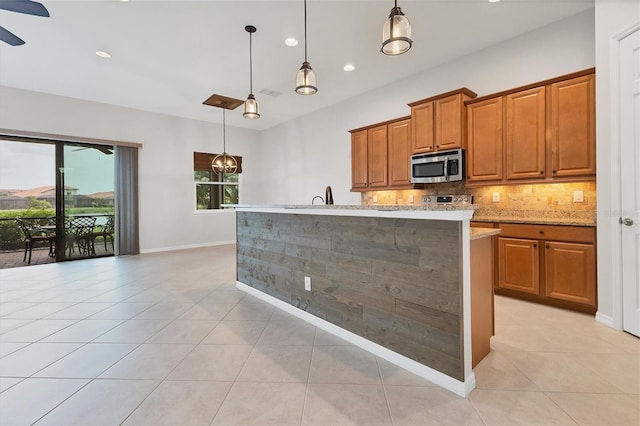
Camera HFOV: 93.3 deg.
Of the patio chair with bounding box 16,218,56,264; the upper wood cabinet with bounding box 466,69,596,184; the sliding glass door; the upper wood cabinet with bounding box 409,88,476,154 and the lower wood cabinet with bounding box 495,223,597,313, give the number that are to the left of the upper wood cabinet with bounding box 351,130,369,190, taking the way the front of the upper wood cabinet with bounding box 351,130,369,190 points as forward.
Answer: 3

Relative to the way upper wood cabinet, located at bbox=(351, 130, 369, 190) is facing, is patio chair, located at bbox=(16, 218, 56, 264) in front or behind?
in front

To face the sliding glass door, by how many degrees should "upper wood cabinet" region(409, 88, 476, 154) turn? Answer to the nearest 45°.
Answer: approximately 45° to its right

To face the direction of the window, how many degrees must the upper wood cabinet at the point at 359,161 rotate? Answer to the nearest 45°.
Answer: approximately 90° to its right

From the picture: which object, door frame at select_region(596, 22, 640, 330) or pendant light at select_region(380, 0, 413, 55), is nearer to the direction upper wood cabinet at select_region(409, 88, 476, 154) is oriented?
the pendant light

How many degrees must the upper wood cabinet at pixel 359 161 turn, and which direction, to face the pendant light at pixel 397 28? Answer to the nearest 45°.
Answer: approximately 45° to its left

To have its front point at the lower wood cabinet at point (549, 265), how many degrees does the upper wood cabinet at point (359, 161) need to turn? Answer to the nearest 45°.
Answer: approximately 90° to its left

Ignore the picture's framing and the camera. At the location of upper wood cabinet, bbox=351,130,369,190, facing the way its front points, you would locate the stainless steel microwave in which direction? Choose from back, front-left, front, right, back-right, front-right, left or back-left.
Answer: left

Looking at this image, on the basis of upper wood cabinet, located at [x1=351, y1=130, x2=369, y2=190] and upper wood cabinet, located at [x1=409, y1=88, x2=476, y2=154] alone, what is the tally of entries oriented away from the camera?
0

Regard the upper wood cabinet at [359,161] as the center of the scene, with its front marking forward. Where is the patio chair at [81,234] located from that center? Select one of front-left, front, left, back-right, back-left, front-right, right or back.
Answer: front-right

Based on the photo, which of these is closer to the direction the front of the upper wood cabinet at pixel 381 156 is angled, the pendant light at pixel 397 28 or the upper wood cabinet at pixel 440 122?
the pendant light

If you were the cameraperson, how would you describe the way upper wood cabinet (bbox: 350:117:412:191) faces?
facing the viewer and to the left of the viewer

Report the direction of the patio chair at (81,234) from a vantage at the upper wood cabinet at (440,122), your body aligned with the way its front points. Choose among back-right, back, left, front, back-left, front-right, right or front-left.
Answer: front-right

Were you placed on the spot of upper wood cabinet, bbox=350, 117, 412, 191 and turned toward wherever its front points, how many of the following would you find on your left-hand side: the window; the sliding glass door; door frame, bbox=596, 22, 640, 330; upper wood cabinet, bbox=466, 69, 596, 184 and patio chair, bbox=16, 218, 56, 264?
2

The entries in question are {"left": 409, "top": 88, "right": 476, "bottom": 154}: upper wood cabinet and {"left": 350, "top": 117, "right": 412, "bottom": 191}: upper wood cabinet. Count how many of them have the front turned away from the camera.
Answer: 0

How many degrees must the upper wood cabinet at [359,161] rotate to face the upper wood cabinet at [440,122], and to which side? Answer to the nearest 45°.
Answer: approximately 90° to its left

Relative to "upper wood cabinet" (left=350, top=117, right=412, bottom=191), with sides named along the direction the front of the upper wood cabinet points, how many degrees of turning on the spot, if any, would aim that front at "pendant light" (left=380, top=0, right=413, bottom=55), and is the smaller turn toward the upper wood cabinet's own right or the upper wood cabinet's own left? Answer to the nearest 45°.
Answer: approximately 45° to the upper wood cabinet's own left
